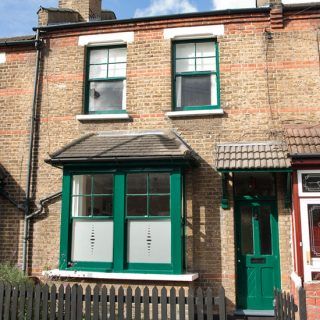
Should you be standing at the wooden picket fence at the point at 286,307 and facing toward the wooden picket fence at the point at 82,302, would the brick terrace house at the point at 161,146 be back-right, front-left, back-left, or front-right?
front-right

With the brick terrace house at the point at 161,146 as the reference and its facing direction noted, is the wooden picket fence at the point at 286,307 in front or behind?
in front

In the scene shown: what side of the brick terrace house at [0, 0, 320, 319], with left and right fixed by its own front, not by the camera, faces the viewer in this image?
front
